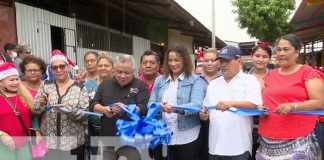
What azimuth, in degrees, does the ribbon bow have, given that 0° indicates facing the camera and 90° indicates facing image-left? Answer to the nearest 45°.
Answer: approximately 0°

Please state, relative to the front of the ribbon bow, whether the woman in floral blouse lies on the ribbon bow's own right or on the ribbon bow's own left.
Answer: on the ribbon bow's own right

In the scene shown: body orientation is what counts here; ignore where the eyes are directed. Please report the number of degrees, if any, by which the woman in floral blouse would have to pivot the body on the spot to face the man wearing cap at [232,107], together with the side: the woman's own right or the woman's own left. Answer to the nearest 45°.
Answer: approximately 45° to the woman's own left

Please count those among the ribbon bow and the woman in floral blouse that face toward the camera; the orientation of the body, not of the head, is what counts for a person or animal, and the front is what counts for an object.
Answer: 2

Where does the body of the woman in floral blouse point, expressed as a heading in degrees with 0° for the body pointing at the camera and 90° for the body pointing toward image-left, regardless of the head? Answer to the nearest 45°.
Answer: approximately 0°

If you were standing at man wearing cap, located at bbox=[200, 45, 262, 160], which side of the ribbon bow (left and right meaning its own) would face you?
left

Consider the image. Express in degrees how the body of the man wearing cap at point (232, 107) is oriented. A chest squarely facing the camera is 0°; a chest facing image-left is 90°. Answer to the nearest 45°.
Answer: approximately 45°
